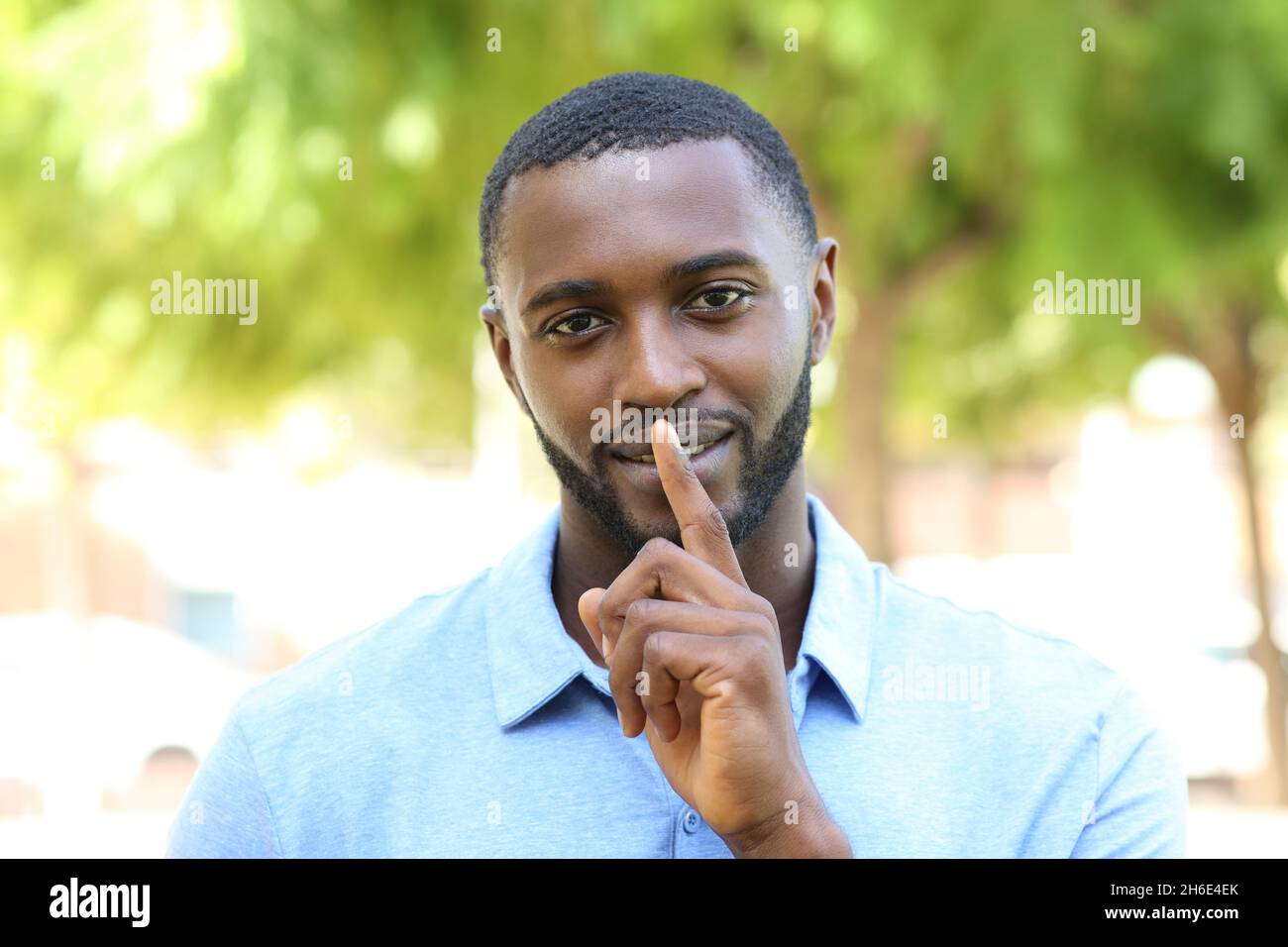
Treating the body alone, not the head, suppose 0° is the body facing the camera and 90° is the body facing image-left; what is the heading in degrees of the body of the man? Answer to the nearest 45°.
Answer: approximately 0°
